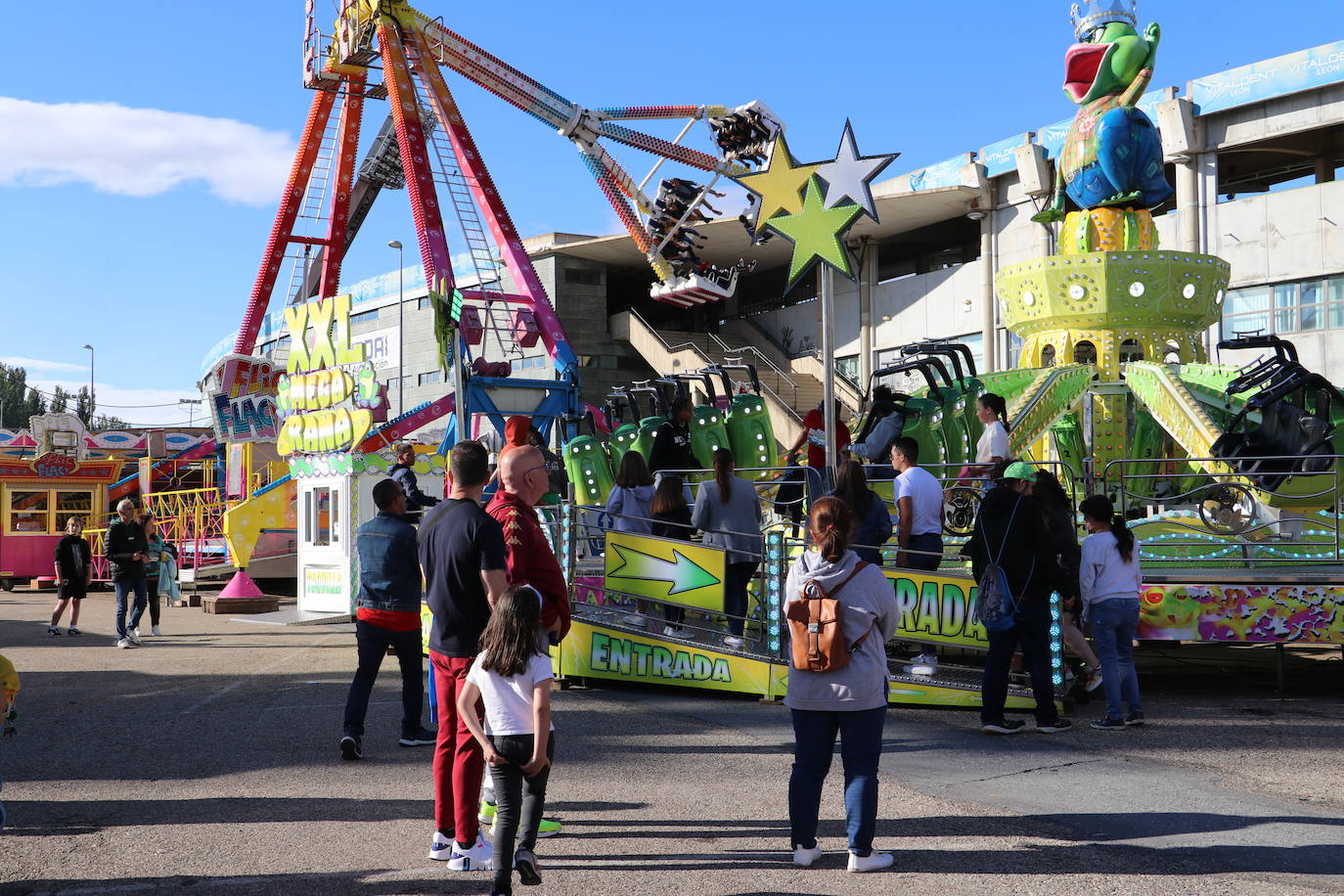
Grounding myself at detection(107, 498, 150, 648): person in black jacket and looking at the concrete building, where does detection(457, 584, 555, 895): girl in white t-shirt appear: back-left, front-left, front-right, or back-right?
back-right

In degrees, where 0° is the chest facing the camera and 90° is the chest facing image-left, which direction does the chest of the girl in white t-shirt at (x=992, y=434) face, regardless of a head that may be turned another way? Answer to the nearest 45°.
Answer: approximately 90°

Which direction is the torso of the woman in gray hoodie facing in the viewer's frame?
away from the camera

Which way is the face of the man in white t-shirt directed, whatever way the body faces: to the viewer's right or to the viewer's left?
to the viewer's left

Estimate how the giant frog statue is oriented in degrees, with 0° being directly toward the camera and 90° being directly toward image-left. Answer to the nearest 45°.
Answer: approximately 45°

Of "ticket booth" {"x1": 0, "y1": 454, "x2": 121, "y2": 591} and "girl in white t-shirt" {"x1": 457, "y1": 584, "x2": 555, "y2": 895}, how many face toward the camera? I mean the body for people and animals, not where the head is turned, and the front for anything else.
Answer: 1

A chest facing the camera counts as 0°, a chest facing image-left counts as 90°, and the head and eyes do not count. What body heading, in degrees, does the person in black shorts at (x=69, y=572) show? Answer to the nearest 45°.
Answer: approximately 0°

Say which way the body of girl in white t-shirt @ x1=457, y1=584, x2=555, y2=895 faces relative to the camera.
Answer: away from the camera

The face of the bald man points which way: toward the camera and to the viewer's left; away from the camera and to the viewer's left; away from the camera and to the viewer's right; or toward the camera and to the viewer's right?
away from the camera and to the viewer's right

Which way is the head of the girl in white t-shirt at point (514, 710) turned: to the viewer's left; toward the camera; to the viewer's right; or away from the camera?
away from the camera

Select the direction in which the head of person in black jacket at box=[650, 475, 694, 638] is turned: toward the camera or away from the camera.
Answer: away from the camera
